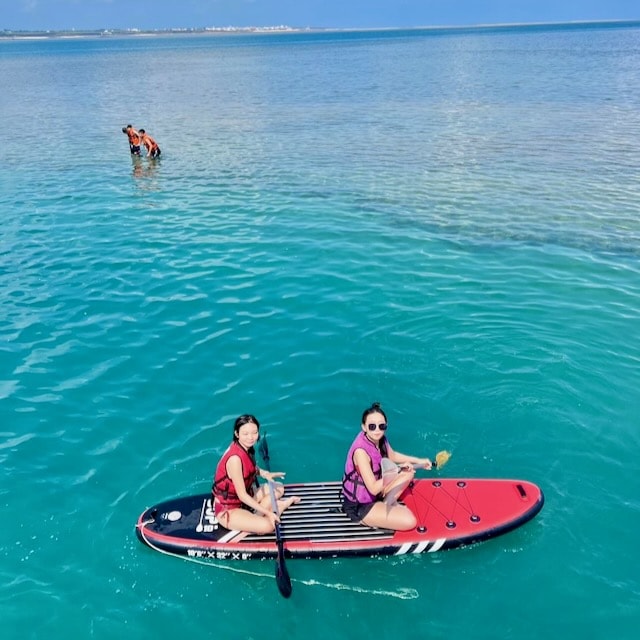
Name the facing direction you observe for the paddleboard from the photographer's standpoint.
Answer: facing to the right of the viewer

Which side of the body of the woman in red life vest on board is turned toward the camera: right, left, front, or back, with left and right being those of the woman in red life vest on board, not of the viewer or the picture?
right

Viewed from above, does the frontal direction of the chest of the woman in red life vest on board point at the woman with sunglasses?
yes

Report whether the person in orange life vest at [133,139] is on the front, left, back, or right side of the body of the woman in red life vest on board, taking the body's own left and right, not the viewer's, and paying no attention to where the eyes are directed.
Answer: left

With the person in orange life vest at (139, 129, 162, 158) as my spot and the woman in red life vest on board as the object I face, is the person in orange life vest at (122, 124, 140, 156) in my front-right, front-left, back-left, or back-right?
back-right

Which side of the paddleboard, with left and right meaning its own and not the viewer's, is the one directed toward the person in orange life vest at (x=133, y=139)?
left

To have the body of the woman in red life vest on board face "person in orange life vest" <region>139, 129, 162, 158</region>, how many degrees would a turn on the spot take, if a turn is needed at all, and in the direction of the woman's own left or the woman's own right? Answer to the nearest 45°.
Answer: approximately 90° to the woman's own left
